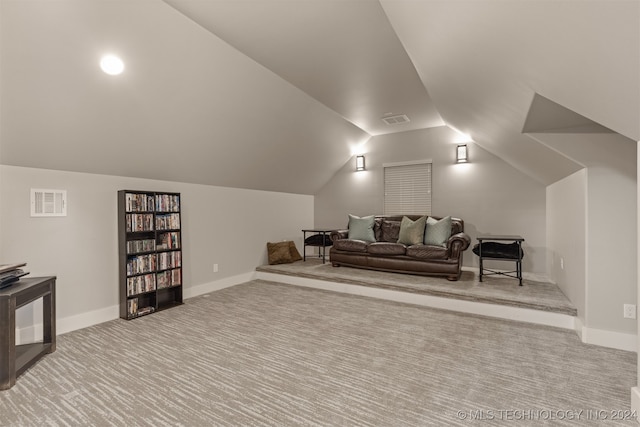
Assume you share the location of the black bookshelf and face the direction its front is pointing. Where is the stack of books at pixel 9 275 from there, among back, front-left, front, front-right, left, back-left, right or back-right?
right

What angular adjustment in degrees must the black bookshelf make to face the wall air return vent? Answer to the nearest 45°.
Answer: approximately 135° to its right

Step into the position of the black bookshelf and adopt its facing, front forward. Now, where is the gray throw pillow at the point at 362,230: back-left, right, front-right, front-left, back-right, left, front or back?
front-left

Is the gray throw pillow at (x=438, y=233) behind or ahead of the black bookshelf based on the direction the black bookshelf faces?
ahead

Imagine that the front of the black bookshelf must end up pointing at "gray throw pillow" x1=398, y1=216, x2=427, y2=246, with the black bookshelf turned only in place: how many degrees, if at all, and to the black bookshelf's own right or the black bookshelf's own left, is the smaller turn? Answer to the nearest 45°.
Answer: approximately 45° to the black bookshelf's own left

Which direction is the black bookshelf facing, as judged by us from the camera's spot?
facing the viewer and to the right of the viewer

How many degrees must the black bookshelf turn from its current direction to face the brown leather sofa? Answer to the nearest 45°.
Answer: approximately 45° to its left

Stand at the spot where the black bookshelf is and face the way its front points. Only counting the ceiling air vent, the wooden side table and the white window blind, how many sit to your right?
1

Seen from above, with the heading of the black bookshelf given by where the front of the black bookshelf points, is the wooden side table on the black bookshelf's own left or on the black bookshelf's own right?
on the black bookshelf's own right
